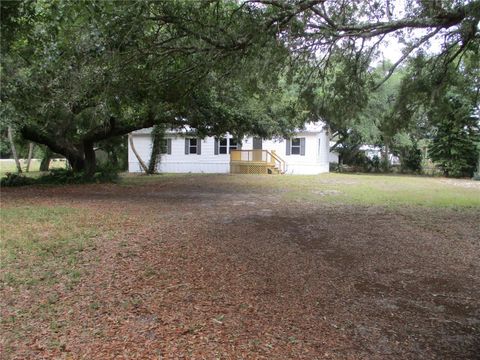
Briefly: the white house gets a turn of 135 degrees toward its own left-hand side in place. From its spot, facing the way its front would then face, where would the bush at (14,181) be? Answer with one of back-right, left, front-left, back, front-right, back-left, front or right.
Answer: back

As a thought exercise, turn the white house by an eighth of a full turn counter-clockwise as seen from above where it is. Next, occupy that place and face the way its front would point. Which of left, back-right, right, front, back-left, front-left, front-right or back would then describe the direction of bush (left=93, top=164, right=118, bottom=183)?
right

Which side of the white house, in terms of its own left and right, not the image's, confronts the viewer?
front

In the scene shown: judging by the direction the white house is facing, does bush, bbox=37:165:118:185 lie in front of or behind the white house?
in front
